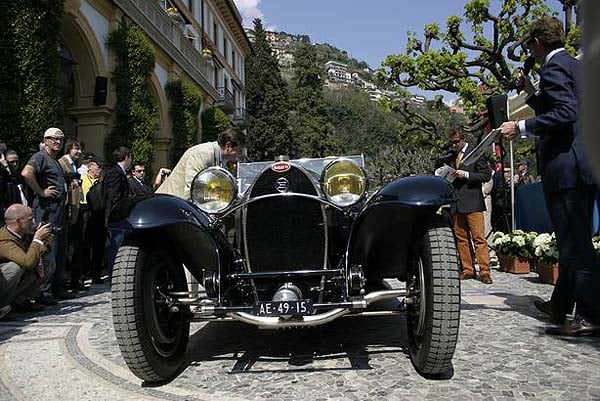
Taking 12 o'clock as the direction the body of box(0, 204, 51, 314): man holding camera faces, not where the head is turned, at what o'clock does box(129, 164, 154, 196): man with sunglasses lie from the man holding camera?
The man with sunglasses is roughly at 10 o'clock from the man holding camera.

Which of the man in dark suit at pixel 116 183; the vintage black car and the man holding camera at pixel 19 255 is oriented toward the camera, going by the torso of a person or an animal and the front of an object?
the vintage black car

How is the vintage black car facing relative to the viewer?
toward the camera

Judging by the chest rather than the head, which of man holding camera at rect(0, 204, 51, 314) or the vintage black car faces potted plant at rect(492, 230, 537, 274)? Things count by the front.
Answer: the man holding camera

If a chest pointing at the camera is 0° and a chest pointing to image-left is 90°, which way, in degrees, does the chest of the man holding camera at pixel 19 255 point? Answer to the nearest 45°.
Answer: approximately 270°

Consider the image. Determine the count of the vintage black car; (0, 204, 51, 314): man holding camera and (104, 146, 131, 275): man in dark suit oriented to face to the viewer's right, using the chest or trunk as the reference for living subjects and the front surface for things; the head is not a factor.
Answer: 2

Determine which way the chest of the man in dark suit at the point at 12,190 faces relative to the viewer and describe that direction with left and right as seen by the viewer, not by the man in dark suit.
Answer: facing the viewer and to the right of the viewer

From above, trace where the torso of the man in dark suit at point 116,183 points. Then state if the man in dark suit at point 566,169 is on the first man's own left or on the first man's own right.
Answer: on the first man's own right

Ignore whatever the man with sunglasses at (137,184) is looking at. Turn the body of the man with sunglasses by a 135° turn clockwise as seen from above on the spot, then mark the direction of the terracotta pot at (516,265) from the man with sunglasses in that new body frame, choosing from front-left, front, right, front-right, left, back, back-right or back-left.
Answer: back-left

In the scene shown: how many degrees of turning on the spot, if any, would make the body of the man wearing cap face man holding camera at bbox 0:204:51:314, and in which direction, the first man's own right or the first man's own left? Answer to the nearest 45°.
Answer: approximately 45° to the first man's own right

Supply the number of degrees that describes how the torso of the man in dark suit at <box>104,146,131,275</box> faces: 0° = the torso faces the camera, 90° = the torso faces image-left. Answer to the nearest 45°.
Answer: approximately 270°

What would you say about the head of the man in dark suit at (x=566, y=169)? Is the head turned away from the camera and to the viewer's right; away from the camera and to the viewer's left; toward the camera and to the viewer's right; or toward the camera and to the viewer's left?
away from the camera and to the viewer's left

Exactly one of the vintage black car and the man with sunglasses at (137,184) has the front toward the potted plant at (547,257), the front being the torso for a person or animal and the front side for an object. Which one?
the man with sunglasses

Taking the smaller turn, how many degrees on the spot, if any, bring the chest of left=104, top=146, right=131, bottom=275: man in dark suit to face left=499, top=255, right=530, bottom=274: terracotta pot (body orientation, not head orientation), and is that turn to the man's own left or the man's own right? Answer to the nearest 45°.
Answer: approximately 45° to the man's own right

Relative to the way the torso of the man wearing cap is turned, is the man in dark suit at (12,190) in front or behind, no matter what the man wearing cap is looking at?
behind
